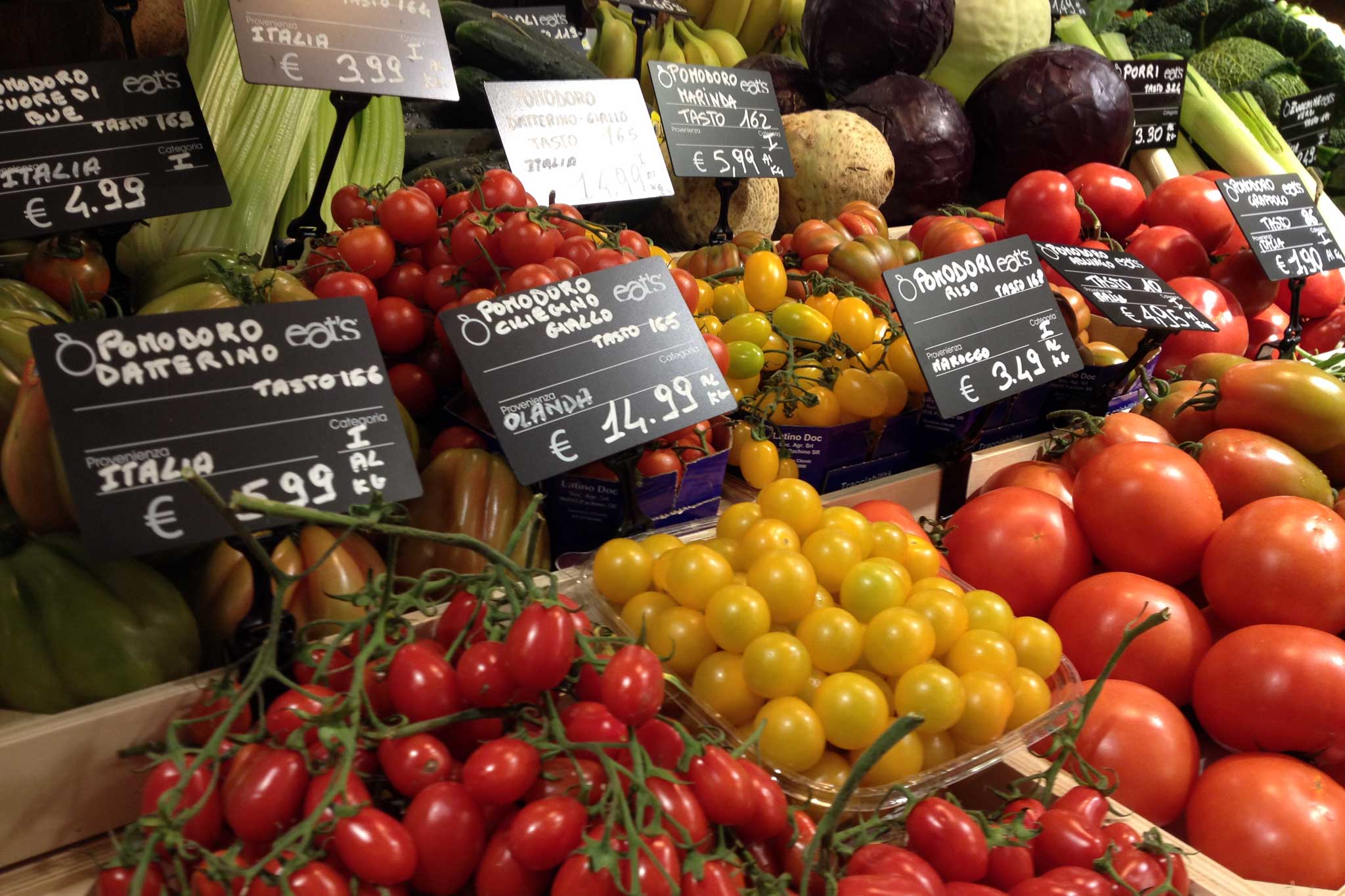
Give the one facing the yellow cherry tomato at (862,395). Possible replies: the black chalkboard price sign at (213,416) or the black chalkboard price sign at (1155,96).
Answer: the black chalkboard price sign at (1155,96)

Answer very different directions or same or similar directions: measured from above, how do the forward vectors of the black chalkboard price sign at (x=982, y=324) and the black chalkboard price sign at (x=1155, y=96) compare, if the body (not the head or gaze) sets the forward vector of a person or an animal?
same or similar directions

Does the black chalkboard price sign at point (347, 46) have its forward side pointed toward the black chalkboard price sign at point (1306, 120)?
no

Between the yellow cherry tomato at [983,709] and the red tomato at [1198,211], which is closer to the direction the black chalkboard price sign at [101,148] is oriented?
the yellow cherry tomato

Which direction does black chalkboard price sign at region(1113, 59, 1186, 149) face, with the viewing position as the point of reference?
facing the viewer

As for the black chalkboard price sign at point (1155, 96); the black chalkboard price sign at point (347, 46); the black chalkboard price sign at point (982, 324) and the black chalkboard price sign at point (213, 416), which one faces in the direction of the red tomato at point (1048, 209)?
the black chalkboard price sign at point (1155, 96)

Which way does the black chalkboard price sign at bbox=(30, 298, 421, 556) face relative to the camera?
toward the camera

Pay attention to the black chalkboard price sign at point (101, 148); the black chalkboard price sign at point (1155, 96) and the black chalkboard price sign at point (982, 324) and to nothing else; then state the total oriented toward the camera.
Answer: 3

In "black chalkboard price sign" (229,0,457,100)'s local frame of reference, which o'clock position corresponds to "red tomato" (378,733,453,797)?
The red tomato is roughly at 12 o'clock from the black chalkboard price sign.

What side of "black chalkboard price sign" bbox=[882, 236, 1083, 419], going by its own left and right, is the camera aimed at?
front

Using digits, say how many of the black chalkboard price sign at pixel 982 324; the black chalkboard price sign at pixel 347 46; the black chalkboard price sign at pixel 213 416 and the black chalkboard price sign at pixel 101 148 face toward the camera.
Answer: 4

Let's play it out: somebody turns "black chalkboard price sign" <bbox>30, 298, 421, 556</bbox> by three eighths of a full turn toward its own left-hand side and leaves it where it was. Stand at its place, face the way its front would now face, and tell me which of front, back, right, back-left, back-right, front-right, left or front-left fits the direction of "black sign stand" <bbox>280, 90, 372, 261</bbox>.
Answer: front-left

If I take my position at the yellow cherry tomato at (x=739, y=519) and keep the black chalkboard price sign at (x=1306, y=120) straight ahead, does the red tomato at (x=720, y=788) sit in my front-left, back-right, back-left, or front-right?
back-right

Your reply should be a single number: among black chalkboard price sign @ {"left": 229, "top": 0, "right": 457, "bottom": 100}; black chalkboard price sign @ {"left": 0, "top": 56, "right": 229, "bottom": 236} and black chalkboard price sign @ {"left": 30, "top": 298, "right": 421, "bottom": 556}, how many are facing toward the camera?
3
